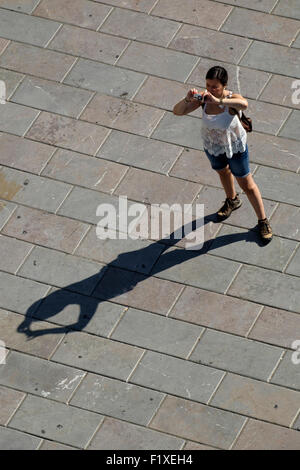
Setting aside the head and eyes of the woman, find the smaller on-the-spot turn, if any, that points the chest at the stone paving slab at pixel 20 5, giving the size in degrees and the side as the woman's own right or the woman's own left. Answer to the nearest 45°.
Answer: approximately 135° to the woman's own right

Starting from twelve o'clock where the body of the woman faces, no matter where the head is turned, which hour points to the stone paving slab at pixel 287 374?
The stone paving slab is roughly at 11 o'clock from the woman.

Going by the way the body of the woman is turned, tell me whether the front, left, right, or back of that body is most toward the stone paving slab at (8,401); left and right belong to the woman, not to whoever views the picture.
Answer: front

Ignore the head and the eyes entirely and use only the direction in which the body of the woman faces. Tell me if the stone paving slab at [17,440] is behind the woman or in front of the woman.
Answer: in front

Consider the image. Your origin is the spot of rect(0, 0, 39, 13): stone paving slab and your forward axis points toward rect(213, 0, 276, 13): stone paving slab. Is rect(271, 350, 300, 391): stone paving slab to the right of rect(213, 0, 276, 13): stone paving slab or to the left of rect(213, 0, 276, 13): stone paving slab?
right

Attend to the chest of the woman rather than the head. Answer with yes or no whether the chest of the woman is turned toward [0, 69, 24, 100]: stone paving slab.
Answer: no

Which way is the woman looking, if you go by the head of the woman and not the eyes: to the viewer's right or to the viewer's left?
to the viewer's left

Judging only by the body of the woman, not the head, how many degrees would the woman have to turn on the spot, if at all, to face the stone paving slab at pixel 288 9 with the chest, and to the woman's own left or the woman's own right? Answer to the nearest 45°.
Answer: approximately 180°

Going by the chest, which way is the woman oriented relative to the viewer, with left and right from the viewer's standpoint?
facing the viewer and to the left of the viewer

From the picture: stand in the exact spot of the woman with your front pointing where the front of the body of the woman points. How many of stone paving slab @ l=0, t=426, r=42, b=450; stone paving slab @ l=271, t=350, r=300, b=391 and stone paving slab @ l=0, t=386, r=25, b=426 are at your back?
0
